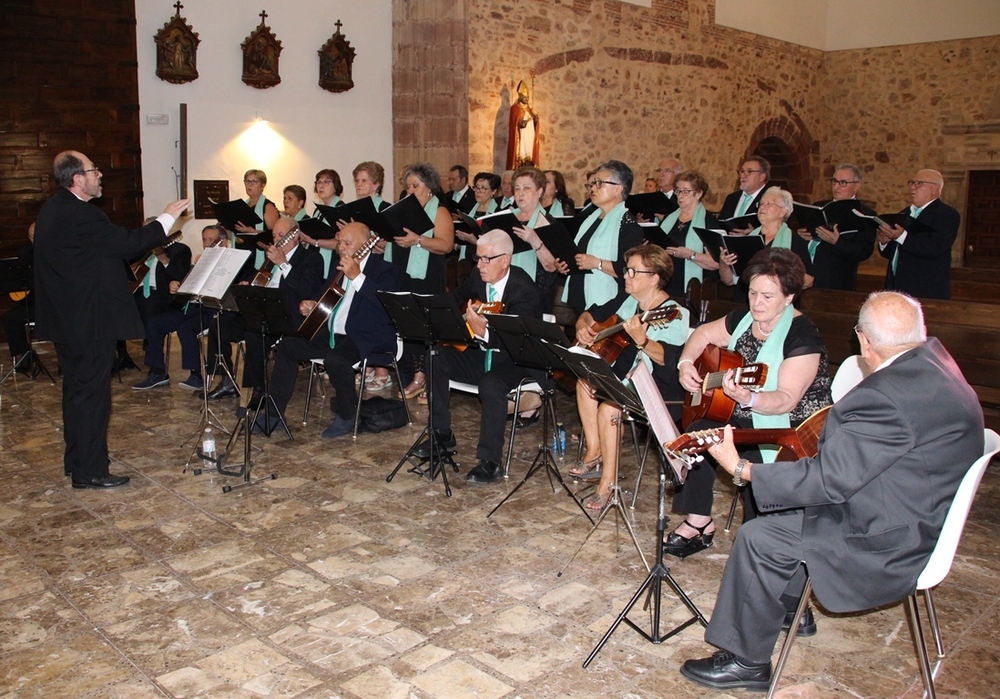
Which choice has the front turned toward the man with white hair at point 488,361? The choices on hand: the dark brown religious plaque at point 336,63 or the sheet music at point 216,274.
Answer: the dark brown religious plaque

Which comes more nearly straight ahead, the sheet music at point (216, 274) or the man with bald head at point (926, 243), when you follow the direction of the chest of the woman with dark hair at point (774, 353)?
the sheet music

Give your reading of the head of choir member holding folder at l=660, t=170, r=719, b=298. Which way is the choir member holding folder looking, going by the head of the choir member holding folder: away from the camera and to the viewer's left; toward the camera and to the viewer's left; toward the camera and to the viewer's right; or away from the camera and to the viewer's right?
toward the camera and to the viewer's left

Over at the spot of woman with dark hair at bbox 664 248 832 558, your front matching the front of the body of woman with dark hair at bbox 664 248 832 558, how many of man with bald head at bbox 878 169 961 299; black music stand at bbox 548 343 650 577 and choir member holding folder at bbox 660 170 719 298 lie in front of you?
1

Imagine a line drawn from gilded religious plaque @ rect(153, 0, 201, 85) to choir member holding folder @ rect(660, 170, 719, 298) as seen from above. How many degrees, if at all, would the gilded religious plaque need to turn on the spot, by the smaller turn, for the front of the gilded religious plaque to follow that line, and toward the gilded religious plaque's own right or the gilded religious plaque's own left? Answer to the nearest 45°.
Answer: approximately 45° to the gilded religious plaque's own left

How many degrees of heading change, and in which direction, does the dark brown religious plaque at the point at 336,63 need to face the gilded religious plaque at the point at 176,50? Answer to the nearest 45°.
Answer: approximately 45° to its right

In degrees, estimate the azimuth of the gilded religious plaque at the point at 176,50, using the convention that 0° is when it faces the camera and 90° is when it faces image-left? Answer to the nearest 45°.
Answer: approximately 0°

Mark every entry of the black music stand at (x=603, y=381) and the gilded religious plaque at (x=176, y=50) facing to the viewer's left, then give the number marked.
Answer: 0

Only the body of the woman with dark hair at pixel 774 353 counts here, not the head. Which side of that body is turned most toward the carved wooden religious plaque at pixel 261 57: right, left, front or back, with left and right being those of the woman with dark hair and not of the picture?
right

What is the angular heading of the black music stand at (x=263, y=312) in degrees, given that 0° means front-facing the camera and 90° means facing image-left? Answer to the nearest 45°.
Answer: approximately 225°

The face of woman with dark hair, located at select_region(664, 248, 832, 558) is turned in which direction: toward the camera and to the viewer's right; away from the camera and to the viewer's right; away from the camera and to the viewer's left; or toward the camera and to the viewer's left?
toward the camera and to the viewer's left

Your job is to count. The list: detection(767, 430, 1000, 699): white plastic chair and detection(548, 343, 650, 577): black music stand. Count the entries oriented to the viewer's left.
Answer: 1

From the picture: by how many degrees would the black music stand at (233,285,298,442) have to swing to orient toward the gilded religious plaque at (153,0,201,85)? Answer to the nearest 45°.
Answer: approximately 45° to its left

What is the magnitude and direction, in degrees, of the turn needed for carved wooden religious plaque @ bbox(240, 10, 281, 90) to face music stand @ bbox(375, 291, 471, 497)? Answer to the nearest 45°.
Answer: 0° — it already faces it
